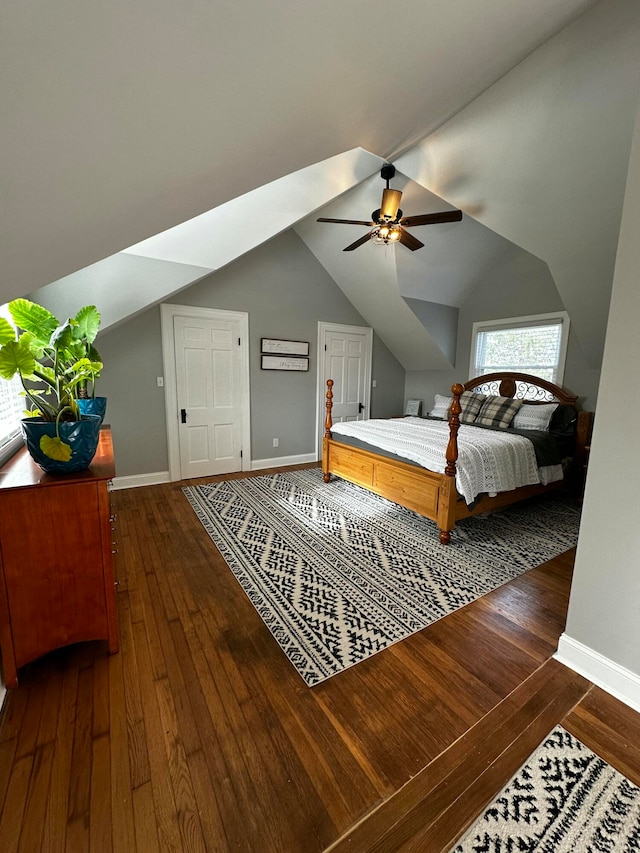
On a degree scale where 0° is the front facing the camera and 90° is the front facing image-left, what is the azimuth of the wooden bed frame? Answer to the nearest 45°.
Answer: approximately 45°

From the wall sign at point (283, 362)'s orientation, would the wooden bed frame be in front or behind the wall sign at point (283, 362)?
in front

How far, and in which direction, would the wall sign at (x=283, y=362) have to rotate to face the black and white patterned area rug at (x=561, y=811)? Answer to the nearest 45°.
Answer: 0° — it already faces it

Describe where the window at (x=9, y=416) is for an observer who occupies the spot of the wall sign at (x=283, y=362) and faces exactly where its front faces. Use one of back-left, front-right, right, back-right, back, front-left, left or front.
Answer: front-right

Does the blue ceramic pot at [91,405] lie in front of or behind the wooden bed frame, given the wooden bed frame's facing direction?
in front

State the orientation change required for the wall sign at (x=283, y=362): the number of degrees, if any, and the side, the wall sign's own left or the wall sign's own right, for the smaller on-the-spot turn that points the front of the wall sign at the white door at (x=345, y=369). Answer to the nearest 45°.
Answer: approximately 135° to the wall sign's own left

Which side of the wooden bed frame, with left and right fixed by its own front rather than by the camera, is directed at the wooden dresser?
front

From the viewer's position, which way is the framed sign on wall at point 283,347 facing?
facing the viewer

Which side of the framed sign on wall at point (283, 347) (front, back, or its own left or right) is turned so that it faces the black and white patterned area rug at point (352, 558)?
front

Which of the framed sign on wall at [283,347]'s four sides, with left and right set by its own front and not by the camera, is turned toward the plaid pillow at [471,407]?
left
